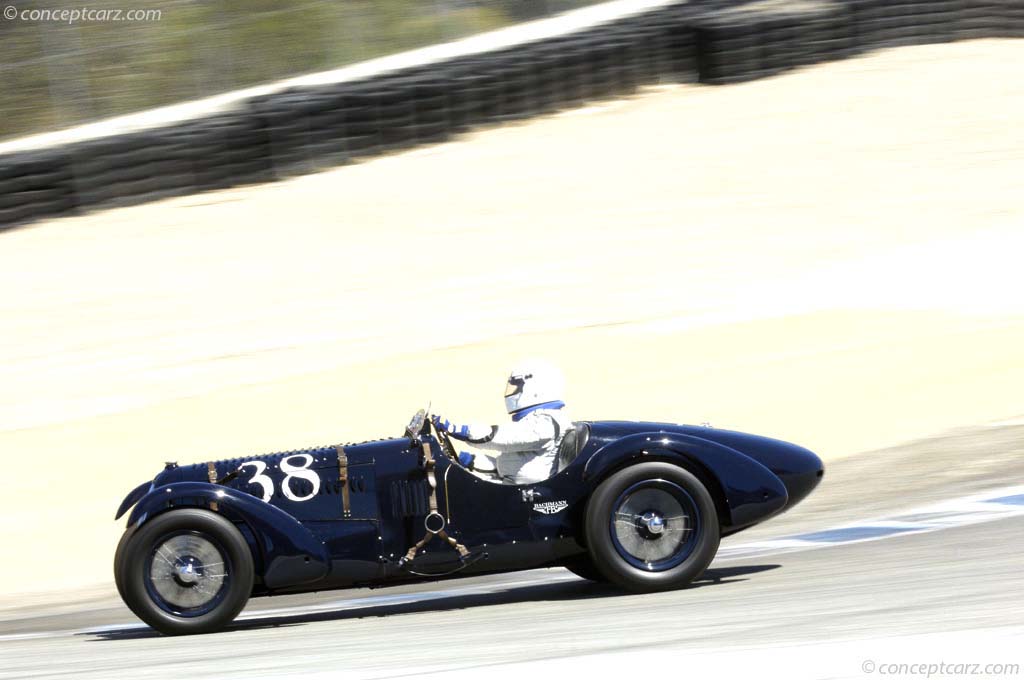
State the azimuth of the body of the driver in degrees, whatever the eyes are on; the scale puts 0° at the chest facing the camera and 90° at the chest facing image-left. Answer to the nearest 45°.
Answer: approximately 90°

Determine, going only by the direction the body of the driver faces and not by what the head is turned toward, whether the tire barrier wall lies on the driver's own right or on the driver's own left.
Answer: on the driver's own right

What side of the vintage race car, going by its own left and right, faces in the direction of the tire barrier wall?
right

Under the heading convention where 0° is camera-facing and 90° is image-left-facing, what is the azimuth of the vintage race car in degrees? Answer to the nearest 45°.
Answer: approximately 90°

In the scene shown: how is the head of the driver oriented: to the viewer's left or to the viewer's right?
to the viewer's left
